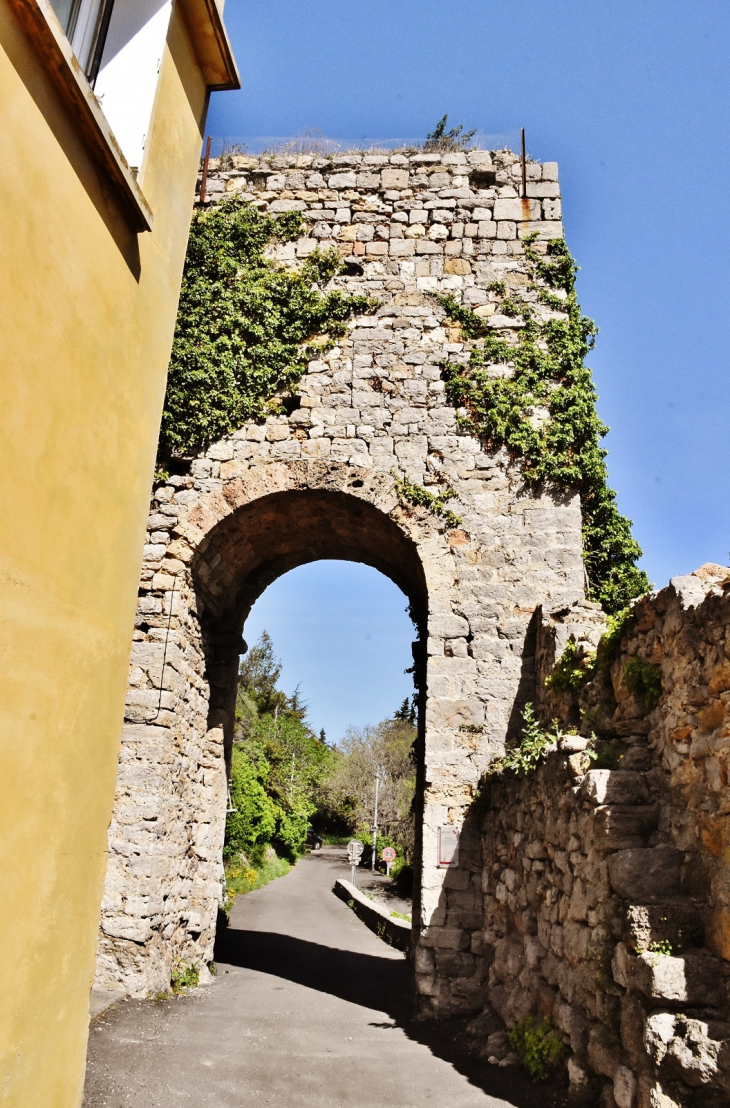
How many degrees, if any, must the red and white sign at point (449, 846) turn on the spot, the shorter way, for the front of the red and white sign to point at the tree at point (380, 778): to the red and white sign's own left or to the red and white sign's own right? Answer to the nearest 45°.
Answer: approximately 180°

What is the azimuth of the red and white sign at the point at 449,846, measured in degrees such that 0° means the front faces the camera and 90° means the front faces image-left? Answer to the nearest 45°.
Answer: approximately 0°

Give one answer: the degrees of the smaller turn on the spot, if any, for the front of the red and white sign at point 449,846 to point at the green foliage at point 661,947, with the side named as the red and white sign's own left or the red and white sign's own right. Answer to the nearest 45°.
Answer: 0° — it already faces it

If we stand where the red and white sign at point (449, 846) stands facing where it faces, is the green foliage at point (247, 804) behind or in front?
behind

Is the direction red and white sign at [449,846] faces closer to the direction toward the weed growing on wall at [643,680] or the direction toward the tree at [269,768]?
the weed growing on wall

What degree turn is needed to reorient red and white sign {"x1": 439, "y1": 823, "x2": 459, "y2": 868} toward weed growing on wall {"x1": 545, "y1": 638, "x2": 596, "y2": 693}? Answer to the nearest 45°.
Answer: approximately 45° to its left

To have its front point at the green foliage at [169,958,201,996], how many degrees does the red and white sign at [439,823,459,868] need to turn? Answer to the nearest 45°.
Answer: approximately 90° to its right

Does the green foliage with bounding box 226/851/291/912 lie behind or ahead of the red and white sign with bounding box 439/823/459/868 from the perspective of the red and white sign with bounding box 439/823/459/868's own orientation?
behind
